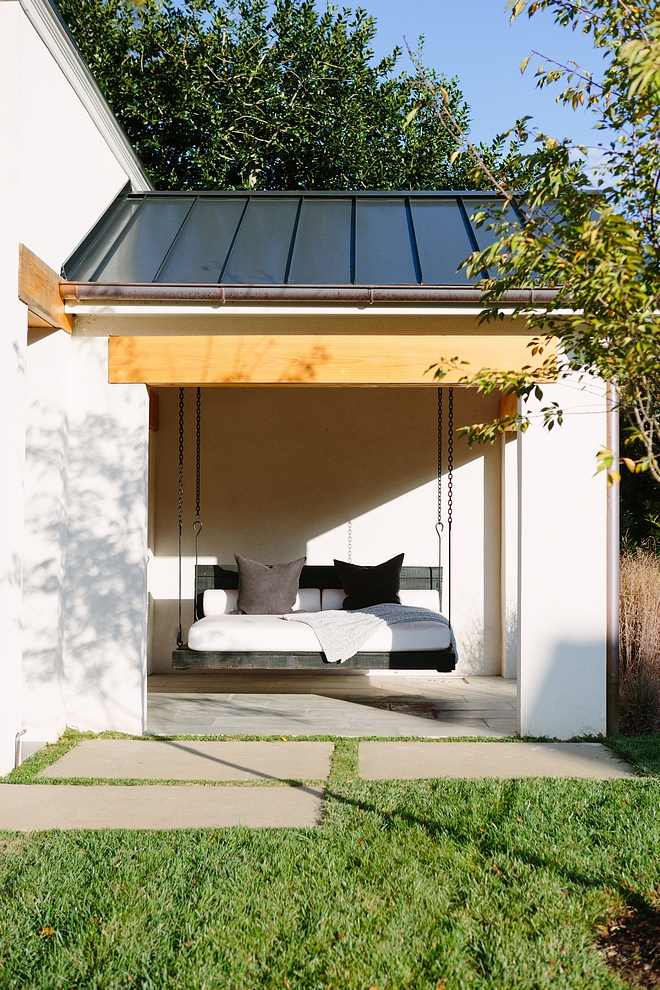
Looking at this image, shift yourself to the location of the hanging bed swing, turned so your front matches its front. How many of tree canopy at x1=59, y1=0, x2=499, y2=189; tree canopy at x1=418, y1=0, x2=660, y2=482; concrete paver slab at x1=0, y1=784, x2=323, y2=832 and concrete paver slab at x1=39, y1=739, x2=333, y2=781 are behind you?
1

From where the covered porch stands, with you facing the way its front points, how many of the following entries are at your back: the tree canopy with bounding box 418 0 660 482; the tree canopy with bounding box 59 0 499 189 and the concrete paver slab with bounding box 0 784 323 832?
1

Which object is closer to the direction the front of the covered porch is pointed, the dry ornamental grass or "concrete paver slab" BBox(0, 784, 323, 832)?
the concrete paver slab

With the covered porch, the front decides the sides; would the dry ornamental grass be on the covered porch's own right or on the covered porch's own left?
on the covered porch's own left

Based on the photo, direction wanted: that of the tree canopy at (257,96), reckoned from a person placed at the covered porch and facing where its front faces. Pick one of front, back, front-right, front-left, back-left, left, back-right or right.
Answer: back

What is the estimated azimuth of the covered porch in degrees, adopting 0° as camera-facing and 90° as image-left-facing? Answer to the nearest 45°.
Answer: approximately 0°

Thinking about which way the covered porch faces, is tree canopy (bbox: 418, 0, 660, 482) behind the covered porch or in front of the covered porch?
in front

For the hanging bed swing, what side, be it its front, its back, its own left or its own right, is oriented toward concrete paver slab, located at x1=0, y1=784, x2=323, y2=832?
front

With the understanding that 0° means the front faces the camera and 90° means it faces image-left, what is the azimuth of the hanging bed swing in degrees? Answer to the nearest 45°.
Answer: approximately 0°

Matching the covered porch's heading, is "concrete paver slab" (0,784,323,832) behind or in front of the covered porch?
in front
